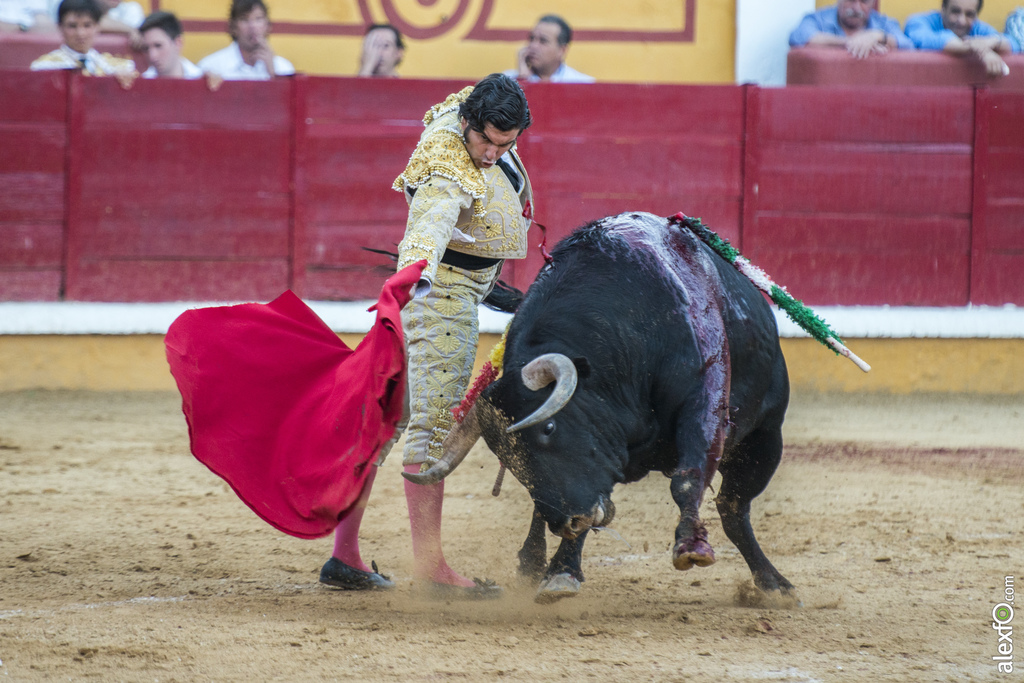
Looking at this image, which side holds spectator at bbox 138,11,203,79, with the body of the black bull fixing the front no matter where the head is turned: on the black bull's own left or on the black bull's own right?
on the black bull's own right

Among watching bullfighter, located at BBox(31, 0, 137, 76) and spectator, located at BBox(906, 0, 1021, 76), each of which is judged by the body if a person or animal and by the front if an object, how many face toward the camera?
2

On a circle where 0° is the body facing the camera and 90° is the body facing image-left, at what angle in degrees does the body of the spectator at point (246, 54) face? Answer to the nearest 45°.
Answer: approximately 0°

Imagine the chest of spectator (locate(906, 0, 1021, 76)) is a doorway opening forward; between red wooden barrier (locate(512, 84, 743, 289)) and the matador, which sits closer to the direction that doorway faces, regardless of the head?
the matador

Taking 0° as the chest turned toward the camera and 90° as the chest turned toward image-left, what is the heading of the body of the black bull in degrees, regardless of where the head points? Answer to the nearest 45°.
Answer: approximately 45°

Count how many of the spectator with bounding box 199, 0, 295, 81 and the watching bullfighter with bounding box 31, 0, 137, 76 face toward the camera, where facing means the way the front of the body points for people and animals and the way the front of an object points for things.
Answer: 2

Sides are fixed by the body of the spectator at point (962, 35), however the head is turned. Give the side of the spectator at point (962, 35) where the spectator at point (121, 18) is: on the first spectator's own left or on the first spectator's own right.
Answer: on the first spectator's own right

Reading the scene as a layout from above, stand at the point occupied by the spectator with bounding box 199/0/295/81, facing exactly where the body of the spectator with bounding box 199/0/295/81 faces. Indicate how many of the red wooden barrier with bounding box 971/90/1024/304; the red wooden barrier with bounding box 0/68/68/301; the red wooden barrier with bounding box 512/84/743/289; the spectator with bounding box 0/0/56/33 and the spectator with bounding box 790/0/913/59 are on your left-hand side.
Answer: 3
